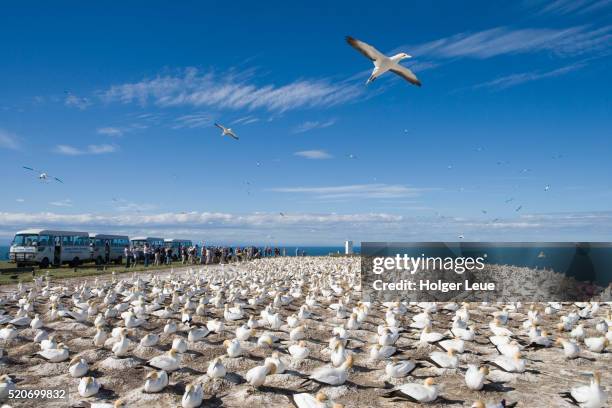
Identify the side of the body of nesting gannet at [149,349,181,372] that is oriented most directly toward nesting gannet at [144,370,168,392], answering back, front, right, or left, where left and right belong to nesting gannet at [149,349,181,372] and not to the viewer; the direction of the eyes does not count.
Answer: right

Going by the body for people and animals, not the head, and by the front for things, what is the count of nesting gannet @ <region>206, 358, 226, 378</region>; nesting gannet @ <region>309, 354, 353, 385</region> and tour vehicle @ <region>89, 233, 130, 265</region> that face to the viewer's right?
1

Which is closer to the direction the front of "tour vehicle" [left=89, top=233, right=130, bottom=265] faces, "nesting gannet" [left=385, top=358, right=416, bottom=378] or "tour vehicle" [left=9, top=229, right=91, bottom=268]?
the tour vehicle

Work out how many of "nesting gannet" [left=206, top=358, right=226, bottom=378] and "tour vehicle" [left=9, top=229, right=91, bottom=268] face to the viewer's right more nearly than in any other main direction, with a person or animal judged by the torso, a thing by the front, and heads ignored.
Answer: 0

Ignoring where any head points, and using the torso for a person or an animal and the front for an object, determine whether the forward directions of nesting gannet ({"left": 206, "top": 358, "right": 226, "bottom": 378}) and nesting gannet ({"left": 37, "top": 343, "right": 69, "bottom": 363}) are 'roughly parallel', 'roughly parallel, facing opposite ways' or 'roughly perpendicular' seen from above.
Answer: roughly perpendicular

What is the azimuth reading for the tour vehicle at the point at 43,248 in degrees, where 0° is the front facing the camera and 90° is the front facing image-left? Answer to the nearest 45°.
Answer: approximately 45°

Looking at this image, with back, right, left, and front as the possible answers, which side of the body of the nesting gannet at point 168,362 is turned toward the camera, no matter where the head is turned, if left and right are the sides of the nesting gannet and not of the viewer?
right

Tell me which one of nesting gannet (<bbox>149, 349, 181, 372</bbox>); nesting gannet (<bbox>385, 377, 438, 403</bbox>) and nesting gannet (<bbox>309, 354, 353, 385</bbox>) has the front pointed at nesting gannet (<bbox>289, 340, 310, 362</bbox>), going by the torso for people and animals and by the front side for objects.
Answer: nesting gannet (<bbox>149, 349, 181, 372</bbox>)

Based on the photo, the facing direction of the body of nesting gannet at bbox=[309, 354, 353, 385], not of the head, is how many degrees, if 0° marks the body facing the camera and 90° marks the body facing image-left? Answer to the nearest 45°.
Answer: approximately 270°

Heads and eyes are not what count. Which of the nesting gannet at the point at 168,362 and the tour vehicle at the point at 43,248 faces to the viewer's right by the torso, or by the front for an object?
the nesting gannet

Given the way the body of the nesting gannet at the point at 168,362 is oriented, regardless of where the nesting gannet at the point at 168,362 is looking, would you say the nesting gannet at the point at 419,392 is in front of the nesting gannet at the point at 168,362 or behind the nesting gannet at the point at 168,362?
in front

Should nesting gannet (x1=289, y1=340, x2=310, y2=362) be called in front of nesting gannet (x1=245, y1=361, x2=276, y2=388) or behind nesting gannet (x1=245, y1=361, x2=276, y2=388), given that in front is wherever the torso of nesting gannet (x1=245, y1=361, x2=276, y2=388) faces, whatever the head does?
in front
